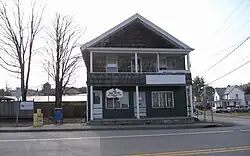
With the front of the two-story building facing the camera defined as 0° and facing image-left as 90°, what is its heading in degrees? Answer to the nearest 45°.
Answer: approximately 0°
